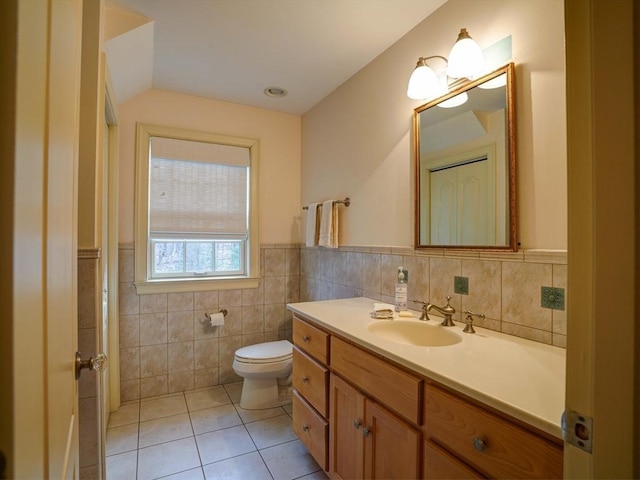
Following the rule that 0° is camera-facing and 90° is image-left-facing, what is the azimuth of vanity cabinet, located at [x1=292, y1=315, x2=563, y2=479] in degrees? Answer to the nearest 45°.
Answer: approximately 45°

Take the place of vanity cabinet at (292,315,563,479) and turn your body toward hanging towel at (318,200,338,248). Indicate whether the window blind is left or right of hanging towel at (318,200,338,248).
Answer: left

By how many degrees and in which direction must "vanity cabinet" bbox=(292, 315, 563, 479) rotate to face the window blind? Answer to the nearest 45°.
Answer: approximately 90° to its right

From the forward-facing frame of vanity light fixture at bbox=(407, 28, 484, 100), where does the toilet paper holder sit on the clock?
The toilet paper holder is roughly at 2 o'clock from the vanity light fixture.

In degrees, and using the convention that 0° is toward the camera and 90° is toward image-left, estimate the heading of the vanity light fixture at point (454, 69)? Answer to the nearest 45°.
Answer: approximately 45°

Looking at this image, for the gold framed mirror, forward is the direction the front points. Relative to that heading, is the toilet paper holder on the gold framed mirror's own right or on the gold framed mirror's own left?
on the gold framed mirror's own right
